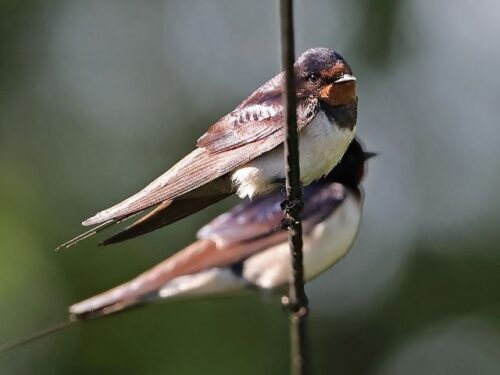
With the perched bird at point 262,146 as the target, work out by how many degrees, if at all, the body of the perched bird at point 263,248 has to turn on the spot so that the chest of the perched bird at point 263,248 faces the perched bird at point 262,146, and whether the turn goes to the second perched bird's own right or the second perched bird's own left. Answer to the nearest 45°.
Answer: approximately 90° to the second perched bird's own right

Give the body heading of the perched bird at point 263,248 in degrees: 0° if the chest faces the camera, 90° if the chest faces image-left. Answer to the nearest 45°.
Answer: approximately 270°
